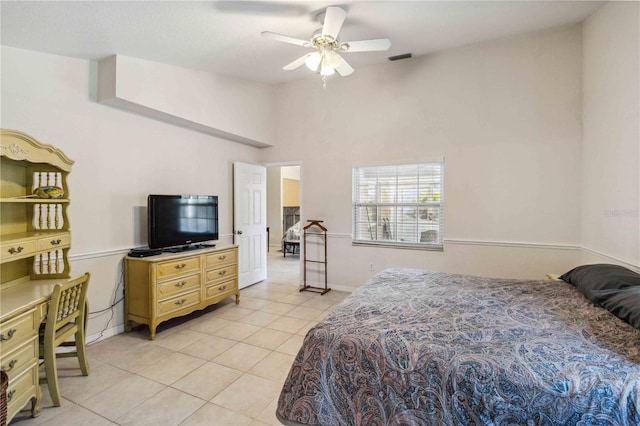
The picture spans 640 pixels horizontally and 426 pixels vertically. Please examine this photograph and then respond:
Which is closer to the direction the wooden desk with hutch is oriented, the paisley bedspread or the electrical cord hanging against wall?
the paisley bedspread

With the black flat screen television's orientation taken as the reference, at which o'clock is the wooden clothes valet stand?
The wooden clothes valet stand is roughly at 10 o'clock from the black flat screen television.

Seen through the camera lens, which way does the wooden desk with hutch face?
facing the viewer and to the right of the viewer

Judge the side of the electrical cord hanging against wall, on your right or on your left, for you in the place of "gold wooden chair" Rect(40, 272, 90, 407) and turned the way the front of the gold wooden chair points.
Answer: on your right

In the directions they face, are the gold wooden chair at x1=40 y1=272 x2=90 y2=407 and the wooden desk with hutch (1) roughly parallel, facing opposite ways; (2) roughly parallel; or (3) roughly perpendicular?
roughly parallel, facing opposite ways

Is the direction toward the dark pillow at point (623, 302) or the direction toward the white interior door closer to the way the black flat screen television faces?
the dark pillow

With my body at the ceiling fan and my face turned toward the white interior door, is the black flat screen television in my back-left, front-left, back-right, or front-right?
front-left

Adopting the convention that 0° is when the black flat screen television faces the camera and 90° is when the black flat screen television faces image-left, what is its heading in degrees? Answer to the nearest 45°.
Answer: approximately 315°

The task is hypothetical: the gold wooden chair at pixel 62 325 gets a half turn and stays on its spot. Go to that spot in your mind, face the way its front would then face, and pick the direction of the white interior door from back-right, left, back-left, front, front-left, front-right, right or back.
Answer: left

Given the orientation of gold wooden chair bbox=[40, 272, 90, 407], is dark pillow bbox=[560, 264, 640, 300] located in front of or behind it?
behind

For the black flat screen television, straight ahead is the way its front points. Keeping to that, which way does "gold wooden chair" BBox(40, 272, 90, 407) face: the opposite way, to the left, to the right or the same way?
the opposite way

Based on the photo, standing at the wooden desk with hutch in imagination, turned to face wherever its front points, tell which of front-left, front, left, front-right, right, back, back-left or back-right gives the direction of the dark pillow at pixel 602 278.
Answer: front

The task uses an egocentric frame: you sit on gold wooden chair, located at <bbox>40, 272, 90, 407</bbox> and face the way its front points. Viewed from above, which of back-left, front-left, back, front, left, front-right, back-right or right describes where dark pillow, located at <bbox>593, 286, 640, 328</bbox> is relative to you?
back

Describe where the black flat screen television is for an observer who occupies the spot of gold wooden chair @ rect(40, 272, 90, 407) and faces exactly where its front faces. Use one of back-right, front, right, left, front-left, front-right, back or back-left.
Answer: right

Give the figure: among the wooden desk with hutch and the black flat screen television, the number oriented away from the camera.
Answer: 0

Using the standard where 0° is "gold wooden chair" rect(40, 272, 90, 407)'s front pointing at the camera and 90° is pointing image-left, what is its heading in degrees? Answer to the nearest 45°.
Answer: approximately 135°

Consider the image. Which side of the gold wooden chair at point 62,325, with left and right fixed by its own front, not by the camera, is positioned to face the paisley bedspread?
back

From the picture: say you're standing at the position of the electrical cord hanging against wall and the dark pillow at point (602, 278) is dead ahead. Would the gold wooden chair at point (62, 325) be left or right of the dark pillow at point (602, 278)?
right
